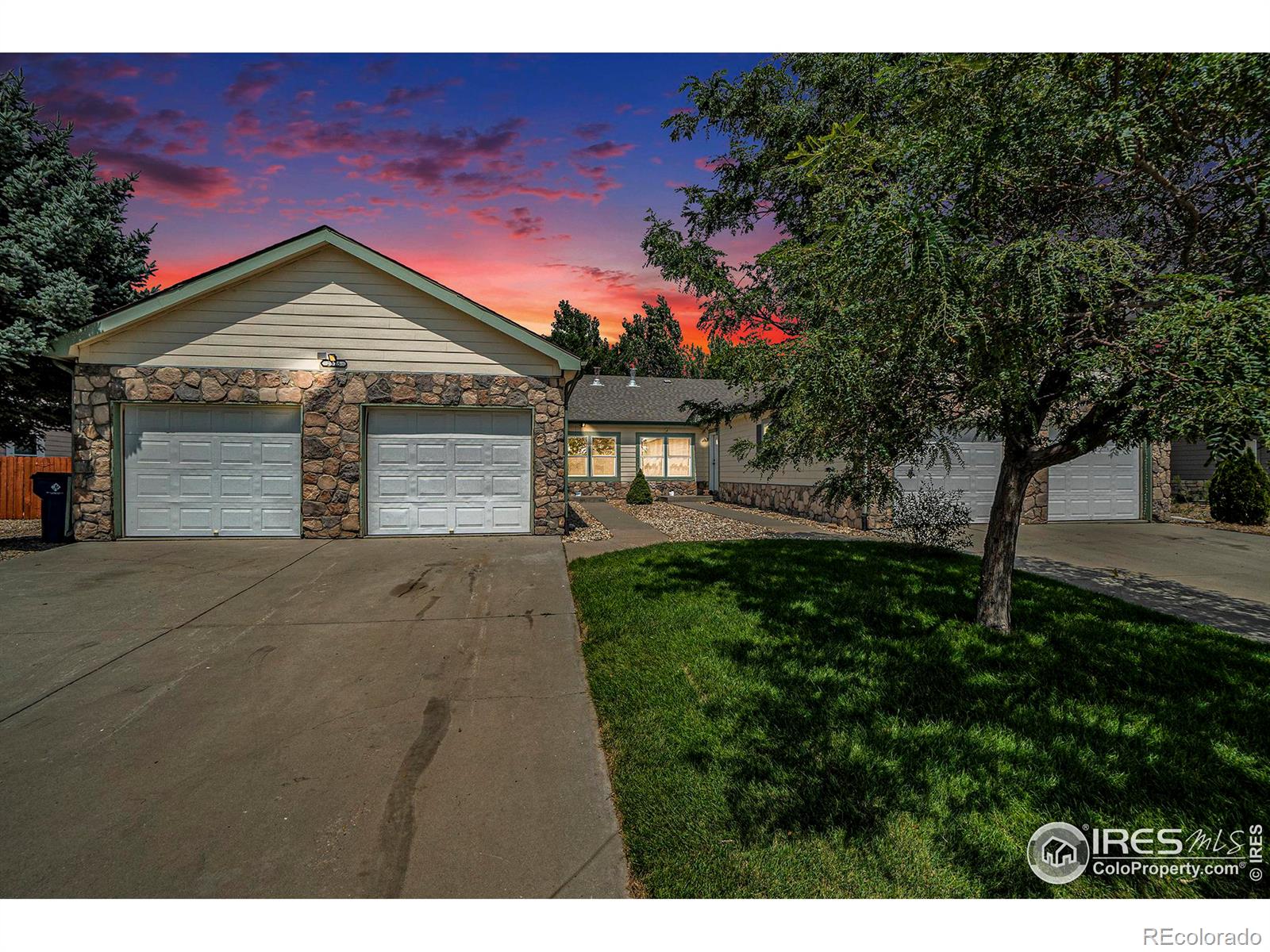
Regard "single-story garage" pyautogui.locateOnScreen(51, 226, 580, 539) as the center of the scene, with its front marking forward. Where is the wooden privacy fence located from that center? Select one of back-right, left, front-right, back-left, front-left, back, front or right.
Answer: back-right

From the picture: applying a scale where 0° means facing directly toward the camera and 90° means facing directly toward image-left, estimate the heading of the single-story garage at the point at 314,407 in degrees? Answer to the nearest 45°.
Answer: approximately 0°

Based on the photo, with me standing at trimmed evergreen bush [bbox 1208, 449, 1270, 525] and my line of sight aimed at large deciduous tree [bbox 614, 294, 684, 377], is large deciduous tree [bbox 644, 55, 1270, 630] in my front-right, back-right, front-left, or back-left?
back-left

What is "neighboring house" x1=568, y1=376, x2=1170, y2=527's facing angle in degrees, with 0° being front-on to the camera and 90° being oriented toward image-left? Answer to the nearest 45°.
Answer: approximately 0°
